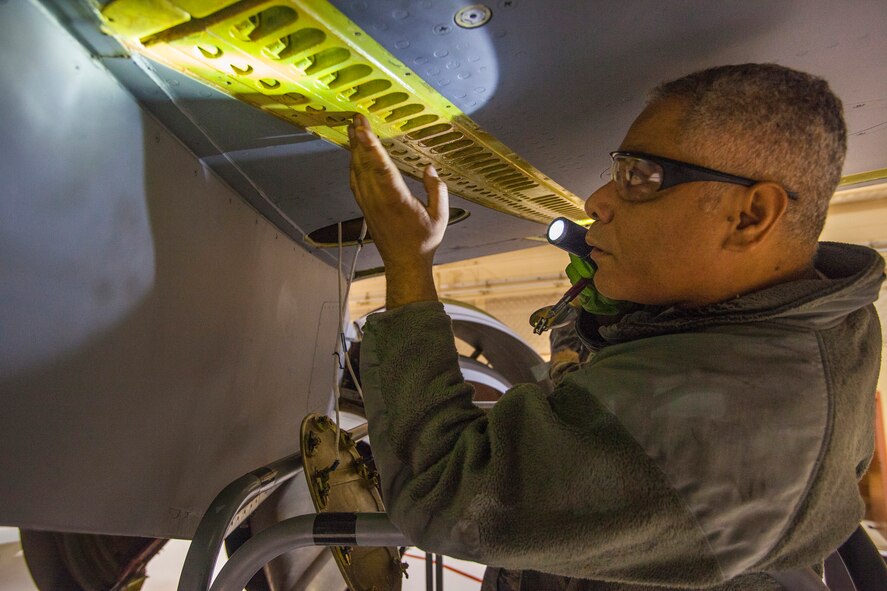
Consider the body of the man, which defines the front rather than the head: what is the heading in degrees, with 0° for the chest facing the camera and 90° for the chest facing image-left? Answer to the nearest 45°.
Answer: approximately 90°

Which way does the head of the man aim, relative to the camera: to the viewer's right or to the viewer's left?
to the viewer's left
